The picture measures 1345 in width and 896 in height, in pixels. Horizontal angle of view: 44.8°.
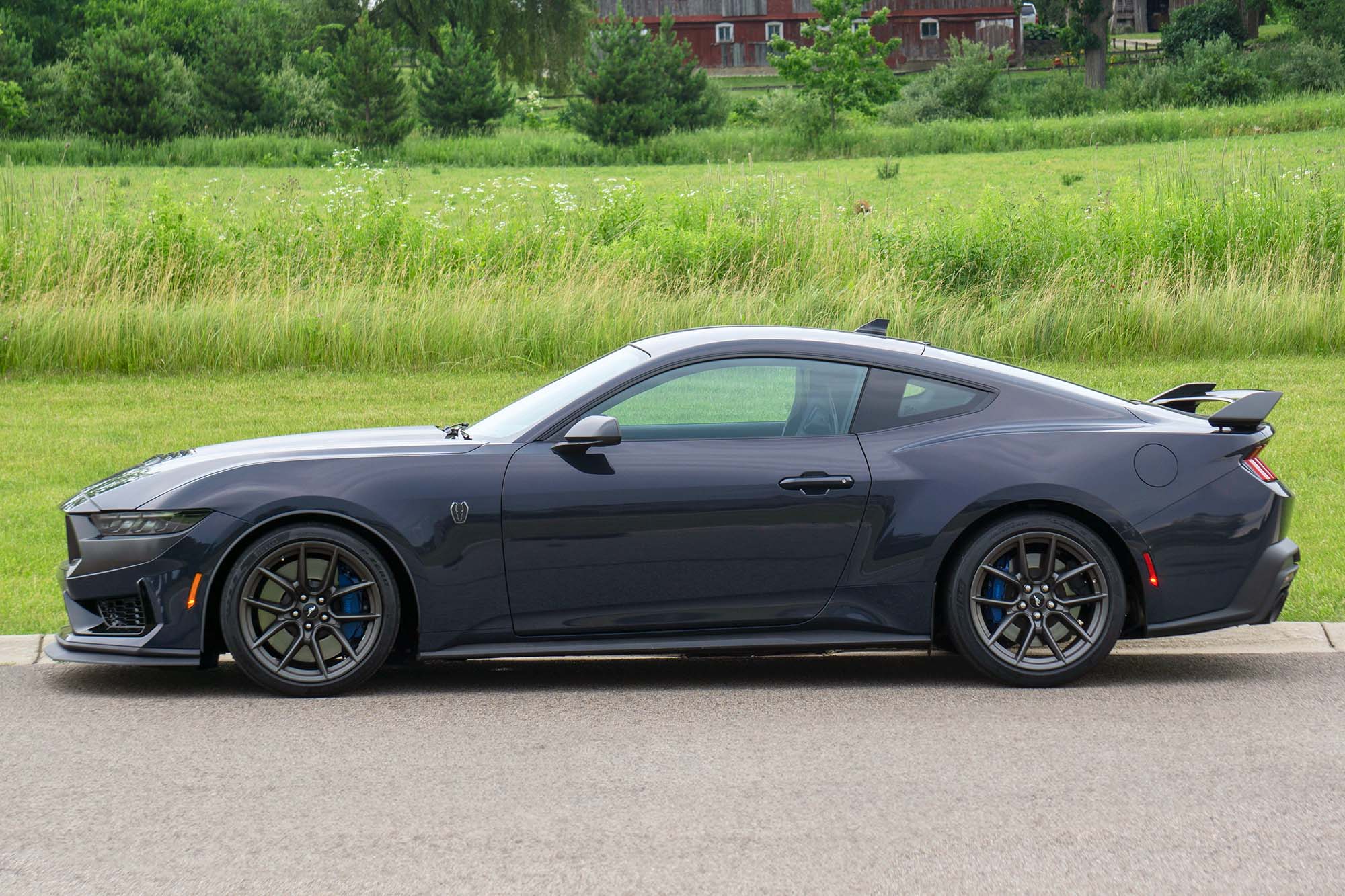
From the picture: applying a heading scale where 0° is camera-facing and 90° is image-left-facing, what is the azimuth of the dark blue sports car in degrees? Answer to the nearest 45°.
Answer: approximately 90°
